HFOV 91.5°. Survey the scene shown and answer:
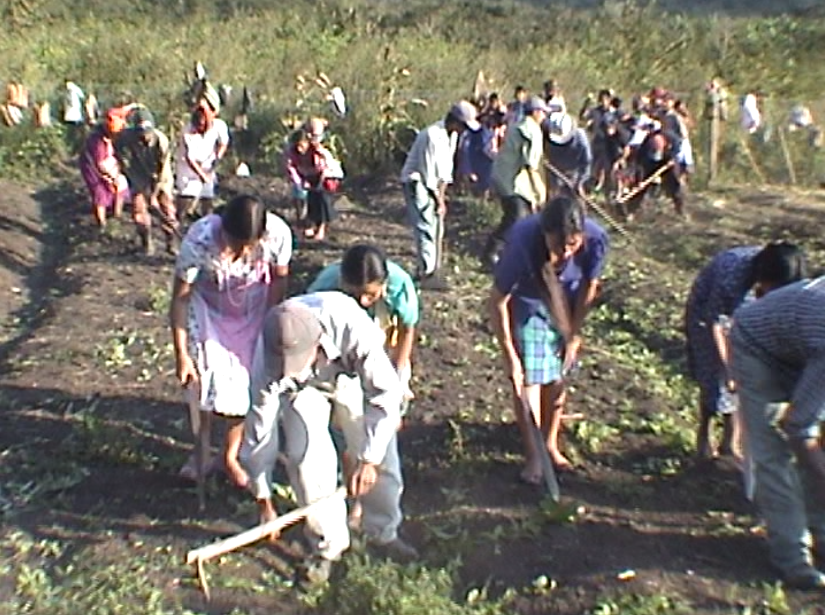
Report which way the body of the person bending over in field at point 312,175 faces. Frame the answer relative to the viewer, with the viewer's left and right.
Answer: facing the viewer and to the left of the viewer

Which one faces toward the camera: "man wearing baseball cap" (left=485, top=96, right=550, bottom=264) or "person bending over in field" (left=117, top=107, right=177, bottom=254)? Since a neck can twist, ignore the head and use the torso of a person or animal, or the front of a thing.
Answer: the person bending over in field

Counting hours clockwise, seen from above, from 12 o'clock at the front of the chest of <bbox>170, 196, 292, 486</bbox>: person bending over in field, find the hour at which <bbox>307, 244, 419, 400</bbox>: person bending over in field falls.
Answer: <bbox>307, 244, 419, 400</bbox>: person bending over in field is roughly at 10 o'clock from <bbox>170, 196, 292, 486</bbox>: person bending over in field.

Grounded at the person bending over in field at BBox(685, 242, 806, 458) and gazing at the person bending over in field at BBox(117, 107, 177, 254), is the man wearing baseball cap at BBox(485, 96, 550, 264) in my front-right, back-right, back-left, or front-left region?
front-right

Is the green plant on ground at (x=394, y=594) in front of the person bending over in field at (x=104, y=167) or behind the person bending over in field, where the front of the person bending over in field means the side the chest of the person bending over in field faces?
in front

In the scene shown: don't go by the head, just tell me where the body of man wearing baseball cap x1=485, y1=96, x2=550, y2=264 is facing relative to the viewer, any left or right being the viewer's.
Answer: facing to the right of the viewer

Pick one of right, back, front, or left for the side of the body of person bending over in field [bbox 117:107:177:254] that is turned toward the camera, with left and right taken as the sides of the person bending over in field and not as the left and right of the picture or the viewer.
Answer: front
